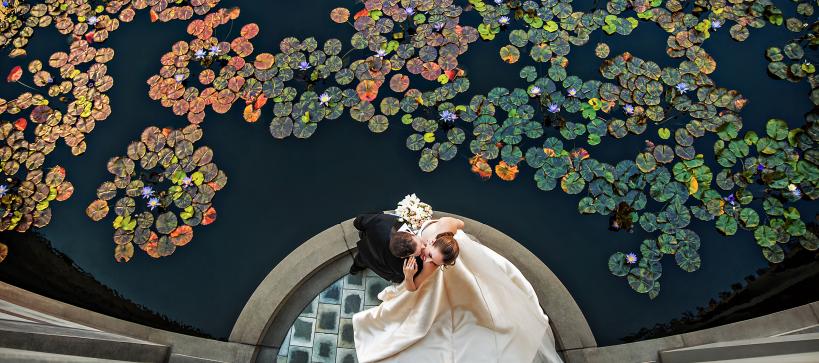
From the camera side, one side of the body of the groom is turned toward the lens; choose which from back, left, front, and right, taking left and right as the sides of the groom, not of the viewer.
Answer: right

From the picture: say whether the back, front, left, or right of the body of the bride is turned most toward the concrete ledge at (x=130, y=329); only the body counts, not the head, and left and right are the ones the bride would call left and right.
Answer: front

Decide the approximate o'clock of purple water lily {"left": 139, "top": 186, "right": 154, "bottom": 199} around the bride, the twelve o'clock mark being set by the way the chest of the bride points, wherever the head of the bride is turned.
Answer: The purple water lily is roughly at 1 o'clock from the bride.

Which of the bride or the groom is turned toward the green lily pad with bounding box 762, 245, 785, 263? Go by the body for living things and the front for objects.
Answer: the groom

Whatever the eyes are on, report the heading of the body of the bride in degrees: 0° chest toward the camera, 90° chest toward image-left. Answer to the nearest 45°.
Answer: approximately 90°

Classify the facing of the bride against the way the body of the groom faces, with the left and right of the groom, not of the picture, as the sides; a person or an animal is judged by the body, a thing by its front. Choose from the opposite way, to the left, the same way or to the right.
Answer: the opposite way

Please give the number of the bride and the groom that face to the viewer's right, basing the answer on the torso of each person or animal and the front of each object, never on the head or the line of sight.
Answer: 1

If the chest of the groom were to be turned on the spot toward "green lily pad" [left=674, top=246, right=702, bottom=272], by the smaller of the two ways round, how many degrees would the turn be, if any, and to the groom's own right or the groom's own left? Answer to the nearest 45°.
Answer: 0° — they already face it

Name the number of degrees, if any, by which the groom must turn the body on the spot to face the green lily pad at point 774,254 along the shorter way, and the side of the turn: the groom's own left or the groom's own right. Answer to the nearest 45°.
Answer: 0° — they already face it

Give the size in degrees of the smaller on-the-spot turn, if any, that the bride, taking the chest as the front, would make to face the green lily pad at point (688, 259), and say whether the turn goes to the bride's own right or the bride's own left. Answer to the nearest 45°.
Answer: approximately 135° to the bride's own right

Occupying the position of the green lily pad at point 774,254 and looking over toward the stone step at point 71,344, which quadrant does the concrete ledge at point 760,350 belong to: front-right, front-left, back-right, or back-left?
front-left
